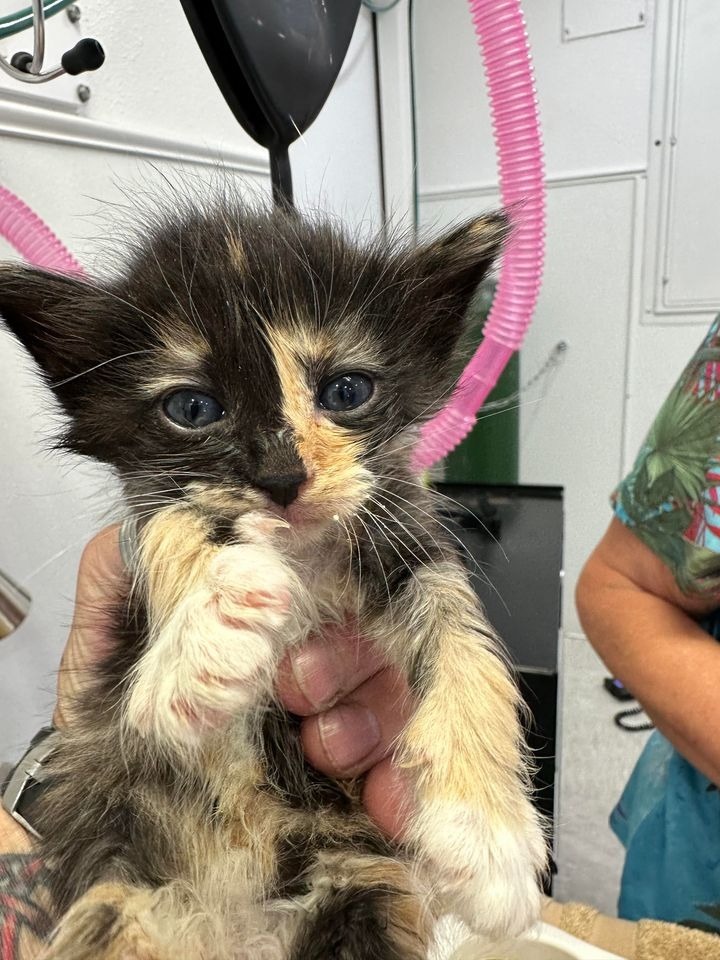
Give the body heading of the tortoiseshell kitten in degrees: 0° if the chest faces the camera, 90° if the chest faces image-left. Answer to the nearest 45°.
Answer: approximately 0°

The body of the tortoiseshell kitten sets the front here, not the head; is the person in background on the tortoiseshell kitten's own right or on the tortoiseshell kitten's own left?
on the tortoiseshell kitten's own left

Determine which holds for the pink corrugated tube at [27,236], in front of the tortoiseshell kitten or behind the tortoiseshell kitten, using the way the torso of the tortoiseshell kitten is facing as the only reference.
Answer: behind

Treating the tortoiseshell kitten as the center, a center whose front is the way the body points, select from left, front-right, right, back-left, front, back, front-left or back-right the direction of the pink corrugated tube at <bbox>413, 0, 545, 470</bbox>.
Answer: back-left

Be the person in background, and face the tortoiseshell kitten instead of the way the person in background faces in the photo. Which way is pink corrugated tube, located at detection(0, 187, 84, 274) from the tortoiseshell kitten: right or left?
right
